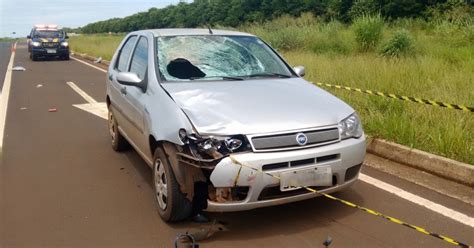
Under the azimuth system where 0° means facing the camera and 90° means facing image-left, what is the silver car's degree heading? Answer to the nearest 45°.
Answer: approximately 315°
